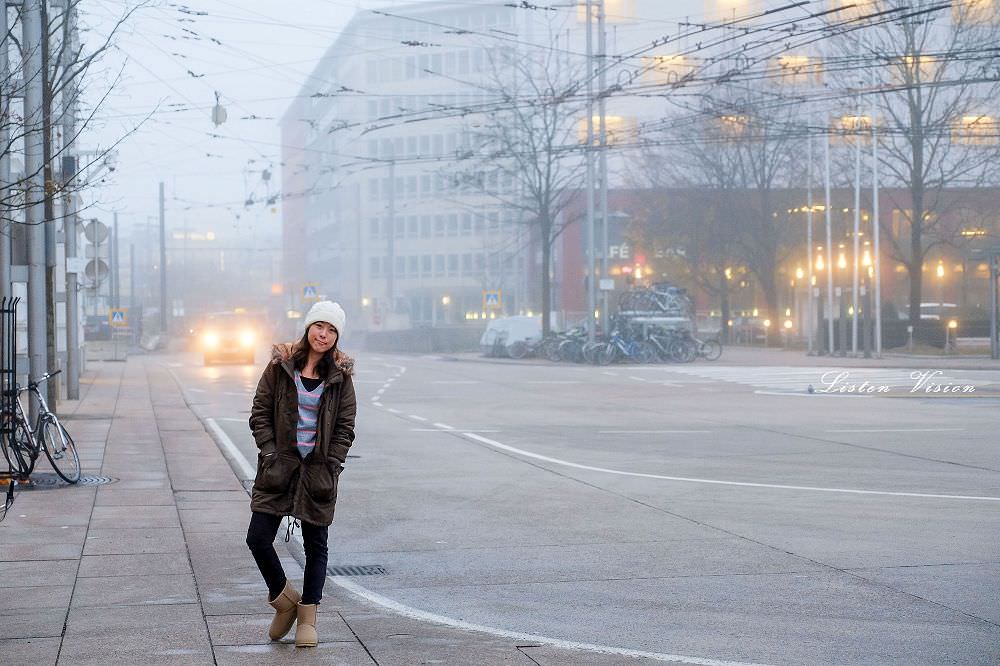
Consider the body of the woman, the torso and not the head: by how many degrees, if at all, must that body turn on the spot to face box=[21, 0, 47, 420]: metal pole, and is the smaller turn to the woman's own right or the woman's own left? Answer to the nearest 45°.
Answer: approximately 180°

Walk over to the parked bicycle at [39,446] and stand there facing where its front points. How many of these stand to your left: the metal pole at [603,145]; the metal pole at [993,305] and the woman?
2

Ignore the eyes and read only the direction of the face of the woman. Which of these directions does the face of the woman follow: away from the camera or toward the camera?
toward the camera

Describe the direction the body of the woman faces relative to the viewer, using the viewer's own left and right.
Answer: facing the viewer

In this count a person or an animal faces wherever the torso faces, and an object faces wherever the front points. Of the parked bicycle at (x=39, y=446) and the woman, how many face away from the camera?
0

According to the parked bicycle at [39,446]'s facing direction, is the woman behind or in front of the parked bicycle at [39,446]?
in front

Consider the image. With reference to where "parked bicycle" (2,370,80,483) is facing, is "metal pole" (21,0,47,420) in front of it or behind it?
behind

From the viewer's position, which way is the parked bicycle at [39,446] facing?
facing the viewer and to the right of the viewer

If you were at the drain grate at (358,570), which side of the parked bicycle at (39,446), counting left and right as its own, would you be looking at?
front

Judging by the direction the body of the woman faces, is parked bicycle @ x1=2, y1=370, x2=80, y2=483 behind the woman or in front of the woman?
behind

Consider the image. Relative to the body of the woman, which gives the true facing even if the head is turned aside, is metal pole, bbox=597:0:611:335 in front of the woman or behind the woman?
behind

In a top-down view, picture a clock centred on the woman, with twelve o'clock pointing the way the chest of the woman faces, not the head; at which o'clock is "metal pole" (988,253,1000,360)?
The metal pole is roughly at 7 o'clock from the woman.
